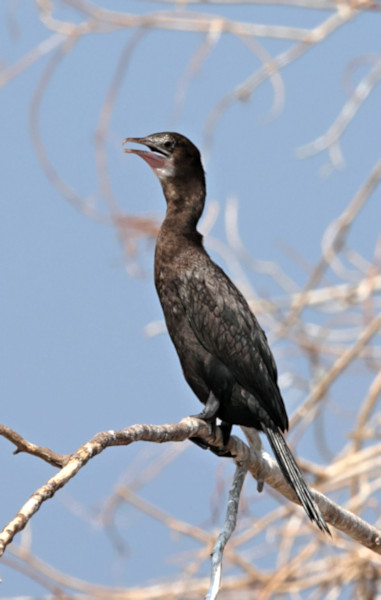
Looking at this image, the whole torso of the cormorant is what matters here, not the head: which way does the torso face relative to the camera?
to the viewer's left
